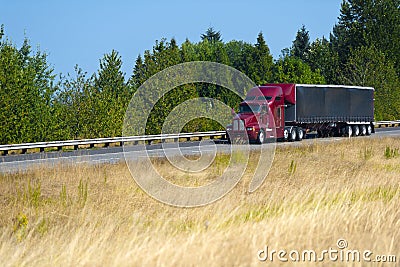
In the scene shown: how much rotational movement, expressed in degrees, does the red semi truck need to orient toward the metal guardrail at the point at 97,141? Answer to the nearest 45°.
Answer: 0° — it already faces it

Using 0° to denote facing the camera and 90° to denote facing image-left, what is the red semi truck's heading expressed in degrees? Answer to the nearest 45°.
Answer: approximately 45°
